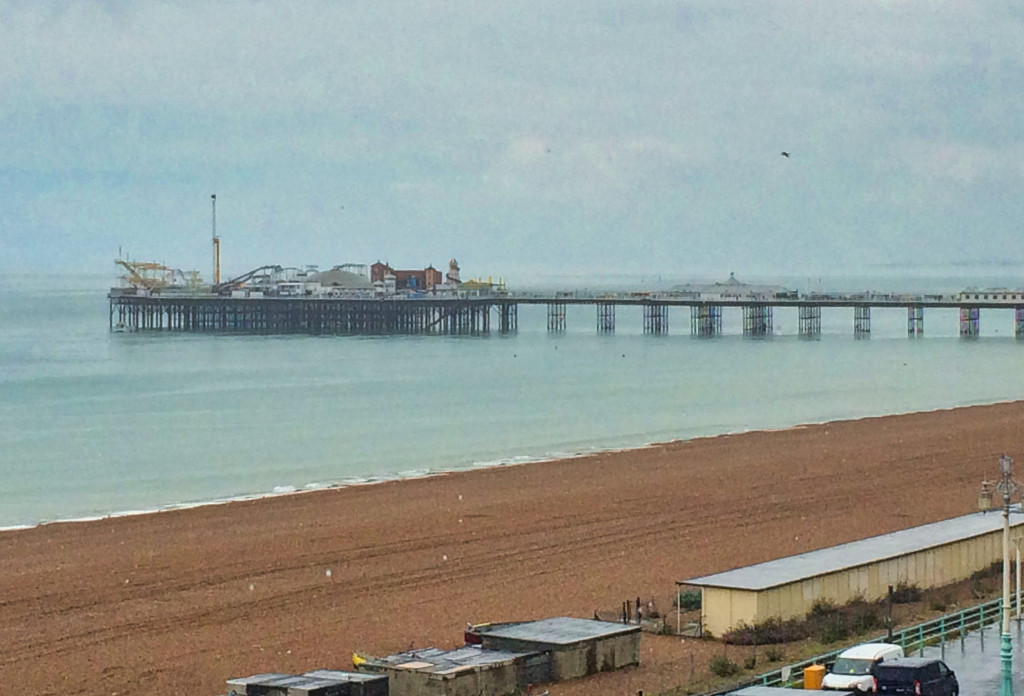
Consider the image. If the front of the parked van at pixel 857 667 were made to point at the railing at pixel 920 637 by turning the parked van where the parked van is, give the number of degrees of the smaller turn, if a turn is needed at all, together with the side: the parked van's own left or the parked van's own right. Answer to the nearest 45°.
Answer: approximately 135° to the parked van's own right

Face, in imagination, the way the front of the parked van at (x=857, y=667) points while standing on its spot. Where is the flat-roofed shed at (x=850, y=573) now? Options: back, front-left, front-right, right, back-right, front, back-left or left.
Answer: back-right

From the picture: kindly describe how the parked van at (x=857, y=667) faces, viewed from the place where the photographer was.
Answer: facing the viewer and to the left of the viewer

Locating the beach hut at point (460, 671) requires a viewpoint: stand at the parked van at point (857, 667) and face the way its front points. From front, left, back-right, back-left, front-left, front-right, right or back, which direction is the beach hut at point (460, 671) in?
front-right

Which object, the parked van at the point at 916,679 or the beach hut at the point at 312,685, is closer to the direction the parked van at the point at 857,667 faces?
the beach hut

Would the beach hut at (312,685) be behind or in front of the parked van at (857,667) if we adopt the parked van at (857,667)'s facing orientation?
in front

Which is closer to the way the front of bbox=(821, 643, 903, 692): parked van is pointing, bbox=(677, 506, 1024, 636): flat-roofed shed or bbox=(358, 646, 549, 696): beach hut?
the beach hut
